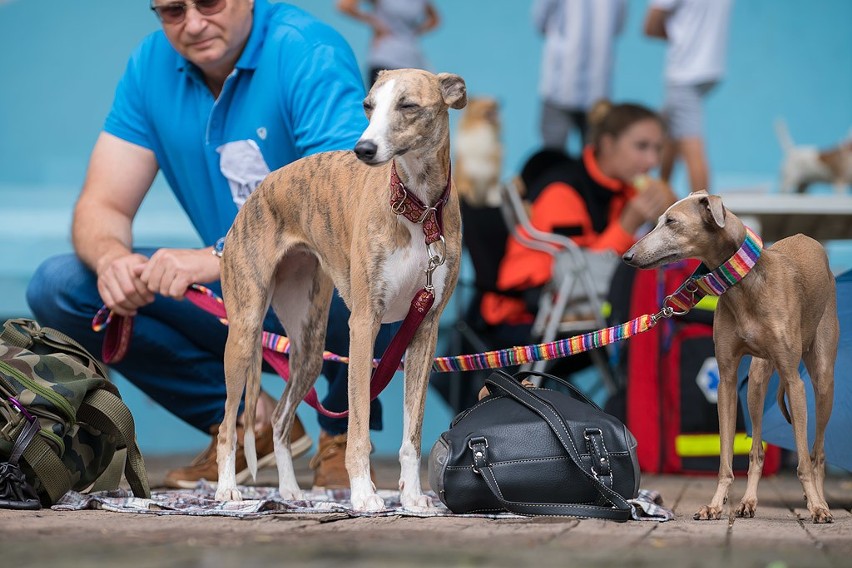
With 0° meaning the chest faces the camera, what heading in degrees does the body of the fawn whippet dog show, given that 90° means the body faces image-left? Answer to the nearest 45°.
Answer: approximately 45°

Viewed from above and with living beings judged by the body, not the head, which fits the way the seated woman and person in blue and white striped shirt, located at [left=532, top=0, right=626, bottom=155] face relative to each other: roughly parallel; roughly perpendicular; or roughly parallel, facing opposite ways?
roughly perpendicular

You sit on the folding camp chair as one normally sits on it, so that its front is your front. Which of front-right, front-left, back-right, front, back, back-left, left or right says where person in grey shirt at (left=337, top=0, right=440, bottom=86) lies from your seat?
back-left

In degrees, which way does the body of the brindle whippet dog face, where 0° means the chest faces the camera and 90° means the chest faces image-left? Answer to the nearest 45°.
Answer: approximately 315°

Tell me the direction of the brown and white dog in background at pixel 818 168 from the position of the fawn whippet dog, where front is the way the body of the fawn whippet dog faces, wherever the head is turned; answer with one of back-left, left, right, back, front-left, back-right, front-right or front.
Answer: back-right

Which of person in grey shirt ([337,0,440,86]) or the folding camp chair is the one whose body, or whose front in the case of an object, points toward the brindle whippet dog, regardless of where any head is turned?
the person in grey shirt

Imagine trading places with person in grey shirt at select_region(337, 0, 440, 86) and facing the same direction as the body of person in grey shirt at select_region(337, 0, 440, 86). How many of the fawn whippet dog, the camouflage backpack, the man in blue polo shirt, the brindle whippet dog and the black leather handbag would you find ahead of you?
5

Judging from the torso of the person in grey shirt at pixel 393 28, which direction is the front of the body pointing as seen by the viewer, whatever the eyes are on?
toward the camera

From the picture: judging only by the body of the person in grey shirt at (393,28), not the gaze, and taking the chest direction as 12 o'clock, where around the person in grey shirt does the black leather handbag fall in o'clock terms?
The black leather handbag is roughly at 12 o'clock from the person in grey shirt.

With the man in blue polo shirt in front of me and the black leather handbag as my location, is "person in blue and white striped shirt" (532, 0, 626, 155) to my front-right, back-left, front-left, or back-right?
front-right

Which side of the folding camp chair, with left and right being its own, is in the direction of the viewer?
right

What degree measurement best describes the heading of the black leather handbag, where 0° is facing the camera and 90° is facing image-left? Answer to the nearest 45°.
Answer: approximately 0°

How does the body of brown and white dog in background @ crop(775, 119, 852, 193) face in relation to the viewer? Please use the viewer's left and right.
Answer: facing to the right of the viewer

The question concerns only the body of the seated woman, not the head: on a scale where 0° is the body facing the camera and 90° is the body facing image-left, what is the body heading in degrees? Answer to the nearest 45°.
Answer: approximately 270°
